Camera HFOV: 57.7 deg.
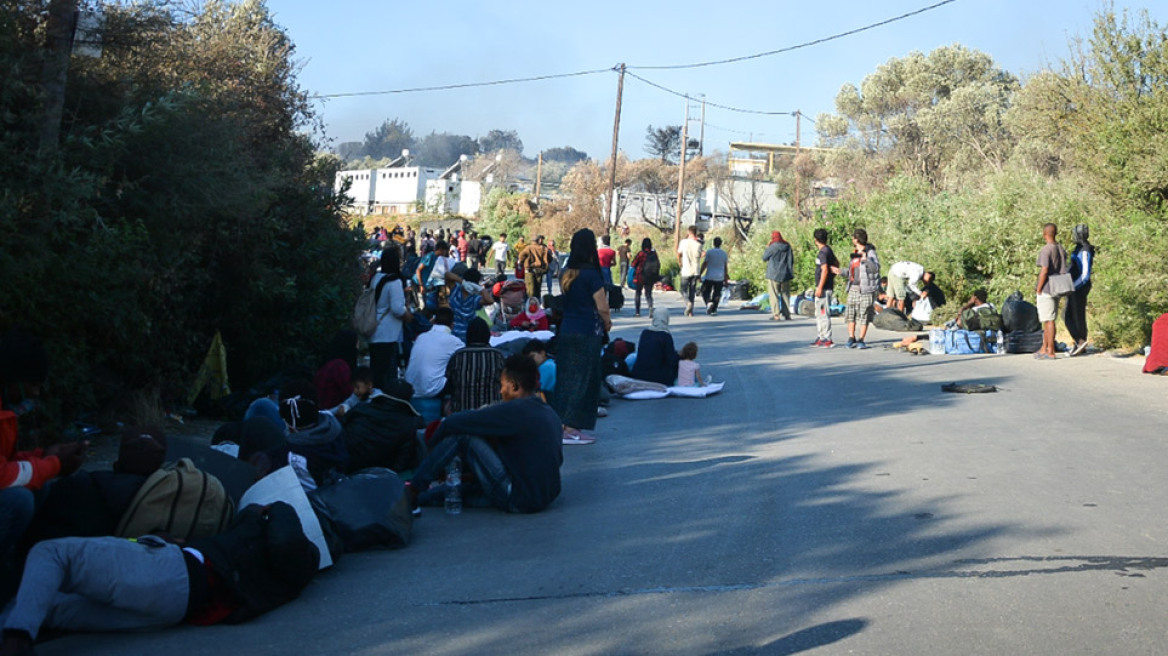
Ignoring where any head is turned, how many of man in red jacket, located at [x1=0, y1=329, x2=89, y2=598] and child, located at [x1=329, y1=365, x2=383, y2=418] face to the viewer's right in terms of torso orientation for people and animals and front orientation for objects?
1

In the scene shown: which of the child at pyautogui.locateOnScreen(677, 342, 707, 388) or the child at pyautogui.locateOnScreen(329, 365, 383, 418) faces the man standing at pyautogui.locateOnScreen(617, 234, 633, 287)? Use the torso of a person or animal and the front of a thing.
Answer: the child at pyautogui.locateOnScreen(677, 342, 707, 388)

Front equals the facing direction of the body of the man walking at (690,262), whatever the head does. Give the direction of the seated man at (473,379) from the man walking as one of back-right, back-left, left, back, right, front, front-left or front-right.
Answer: back

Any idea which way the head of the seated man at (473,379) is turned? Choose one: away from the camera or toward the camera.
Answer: away from the camera

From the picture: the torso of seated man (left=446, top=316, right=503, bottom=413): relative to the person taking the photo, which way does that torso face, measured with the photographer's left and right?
facing away from the viewer

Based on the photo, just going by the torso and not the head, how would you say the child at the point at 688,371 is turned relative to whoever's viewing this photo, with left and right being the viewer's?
facing away from the viewer

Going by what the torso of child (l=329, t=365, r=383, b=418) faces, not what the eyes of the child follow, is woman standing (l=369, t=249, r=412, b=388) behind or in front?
behind

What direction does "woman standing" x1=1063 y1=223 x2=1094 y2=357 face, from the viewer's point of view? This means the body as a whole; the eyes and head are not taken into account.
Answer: to the viewer's left

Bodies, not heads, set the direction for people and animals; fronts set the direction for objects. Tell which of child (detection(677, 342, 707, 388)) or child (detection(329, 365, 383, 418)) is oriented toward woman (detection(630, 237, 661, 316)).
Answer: child (detection(677, 342, 707, 388))

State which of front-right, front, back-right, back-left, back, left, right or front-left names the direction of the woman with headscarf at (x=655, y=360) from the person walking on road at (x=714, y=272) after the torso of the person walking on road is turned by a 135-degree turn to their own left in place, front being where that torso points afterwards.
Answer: front-left
